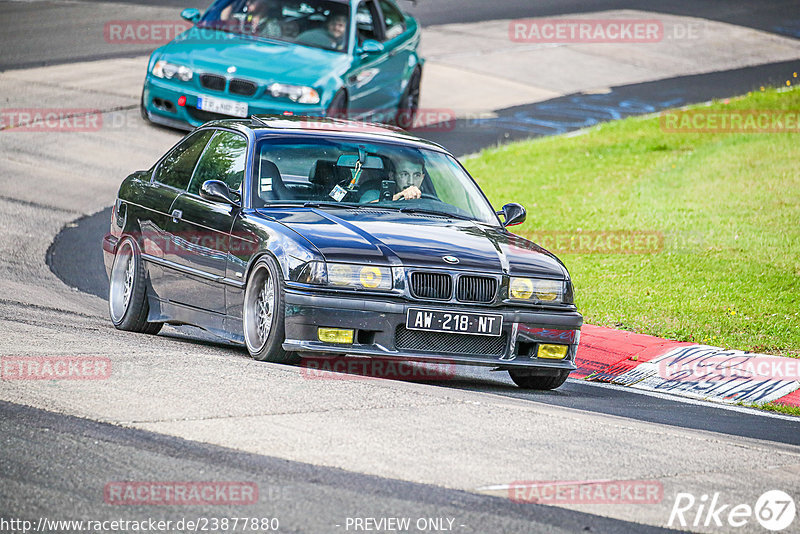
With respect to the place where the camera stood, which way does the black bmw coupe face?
facing the viewer and to the right of the viewer

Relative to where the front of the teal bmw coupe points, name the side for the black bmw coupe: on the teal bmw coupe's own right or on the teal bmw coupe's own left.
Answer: on the teal bmw coupe's own left

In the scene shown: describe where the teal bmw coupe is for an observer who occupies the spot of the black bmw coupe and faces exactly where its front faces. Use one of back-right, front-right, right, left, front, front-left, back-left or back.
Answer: back-left

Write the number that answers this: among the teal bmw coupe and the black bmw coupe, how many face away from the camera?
0

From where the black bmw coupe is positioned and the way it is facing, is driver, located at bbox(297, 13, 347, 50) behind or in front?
behind

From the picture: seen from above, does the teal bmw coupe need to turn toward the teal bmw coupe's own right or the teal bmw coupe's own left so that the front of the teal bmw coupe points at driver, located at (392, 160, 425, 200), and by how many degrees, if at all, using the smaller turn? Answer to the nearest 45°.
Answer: approximately 45° to the teal bmw coupe's own left
